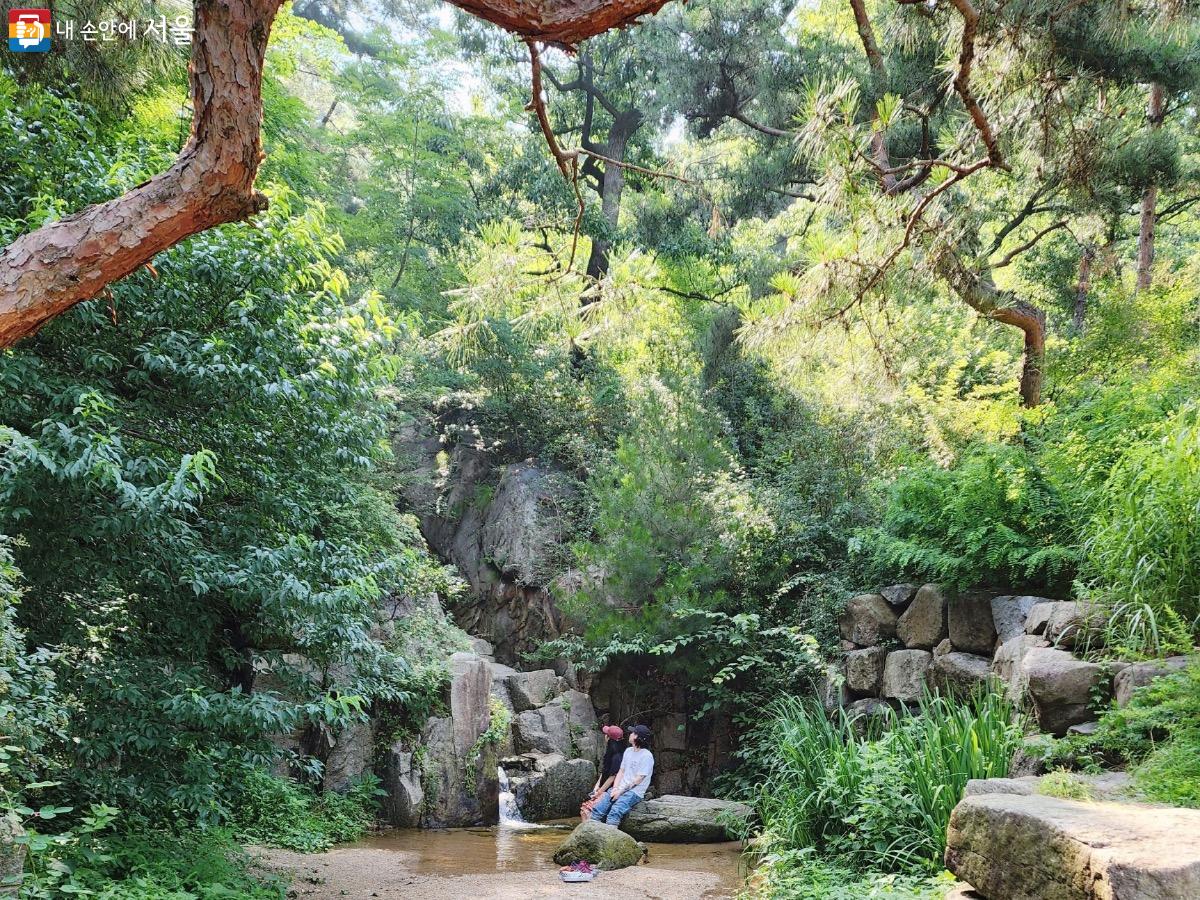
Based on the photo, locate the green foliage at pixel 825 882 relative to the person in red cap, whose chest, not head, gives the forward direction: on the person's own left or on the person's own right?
on the person's own left

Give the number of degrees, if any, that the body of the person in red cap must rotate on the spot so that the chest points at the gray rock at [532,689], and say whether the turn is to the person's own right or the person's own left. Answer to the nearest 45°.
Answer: approximately 90° to the person's own right

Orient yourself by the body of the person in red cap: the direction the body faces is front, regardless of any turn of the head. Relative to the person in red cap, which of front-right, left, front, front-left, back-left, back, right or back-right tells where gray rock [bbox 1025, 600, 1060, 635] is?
back-left

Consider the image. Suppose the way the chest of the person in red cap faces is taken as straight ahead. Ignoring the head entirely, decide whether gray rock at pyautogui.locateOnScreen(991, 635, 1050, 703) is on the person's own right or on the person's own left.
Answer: on the person's own left

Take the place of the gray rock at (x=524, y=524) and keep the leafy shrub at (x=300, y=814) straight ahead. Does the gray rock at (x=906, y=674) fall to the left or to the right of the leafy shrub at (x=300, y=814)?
left

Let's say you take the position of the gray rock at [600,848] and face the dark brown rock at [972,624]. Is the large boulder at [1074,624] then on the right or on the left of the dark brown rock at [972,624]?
right
